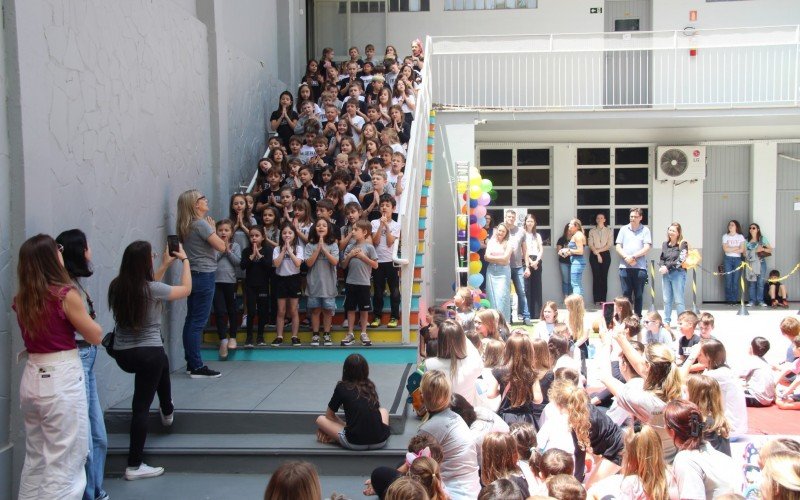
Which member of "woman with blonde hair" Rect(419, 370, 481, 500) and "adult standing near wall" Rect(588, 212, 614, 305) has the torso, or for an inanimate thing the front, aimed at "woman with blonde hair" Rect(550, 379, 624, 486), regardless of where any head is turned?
the adult standing near wall

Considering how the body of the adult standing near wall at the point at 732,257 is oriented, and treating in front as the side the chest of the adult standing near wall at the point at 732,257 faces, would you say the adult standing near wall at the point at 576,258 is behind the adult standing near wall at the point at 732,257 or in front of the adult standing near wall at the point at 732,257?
in front

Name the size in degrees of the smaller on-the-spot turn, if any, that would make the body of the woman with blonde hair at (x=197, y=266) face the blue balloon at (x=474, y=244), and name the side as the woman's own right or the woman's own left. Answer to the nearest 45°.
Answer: approximately 45° to the woman's own left

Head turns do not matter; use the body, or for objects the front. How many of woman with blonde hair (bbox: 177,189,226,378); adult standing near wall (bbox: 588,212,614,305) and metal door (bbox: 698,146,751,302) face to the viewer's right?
1

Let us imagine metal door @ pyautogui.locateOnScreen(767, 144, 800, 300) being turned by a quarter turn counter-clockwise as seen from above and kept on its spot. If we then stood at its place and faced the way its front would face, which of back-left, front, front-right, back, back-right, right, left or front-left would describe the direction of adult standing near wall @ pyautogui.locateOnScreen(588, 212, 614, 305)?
back-right

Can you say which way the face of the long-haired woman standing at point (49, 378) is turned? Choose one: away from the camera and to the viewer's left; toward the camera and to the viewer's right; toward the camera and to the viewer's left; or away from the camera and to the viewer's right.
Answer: away from the camera and to the viewer's right

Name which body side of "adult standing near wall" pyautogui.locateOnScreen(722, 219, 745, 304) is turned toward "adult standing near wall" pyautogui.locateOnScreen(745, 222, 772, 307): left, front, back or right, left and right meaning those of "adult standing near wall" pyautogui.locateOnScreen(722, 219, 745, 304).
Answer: left

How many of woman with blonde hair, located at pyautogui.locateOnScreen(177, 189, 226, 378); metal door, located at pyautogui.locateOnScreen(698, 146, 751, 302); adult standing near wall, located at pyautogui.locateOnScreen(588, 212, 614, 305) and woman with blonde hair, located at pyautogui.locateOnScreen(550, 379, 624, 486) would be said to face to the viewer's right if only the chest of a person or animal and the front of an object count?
1

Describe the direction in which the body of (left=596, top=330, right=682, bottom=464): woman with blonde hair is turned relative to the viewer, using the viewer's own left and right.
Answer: facing away from the viewer and to the left of the viewer

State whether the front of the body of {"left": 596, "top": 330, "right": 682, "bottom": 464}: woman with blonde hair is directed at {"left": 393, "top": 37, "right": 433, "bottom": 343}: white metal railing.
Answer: yes

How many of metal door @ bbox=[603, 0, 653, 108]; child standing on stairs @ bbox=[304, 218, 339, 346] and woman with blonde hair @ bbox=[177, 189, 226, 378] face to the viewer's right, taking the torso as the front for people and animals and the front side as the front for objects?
1

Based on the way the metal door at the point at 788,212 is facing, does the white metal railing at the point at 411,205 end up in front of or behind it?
in front

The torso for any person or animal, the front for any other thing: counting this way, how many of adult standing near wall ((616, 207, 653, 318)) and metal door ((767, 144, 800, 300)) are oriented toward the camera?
2

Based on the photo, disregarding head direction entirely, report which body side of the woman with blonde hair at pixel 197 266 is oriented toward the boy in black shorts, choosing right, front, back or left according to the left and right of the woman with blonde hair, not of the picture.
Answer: front
